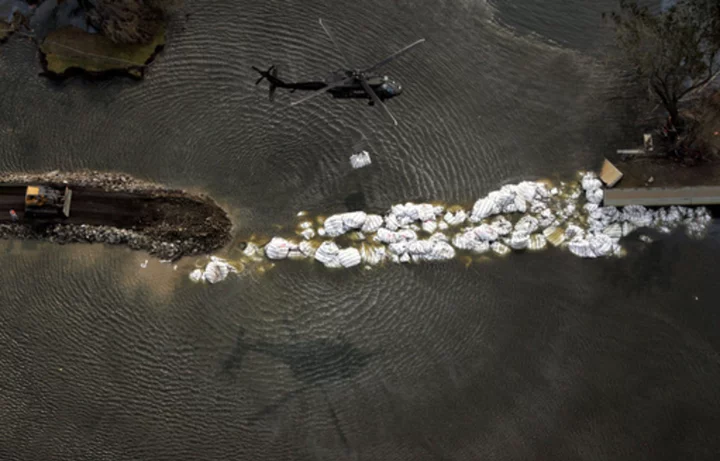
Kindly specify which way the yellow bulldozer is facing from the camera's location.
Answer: facing to the right of the viewer

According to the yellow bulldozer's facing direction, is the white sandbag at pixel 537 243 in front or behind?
in front

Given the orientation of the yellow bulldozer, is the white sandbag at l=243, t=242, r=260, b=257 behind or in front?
in front

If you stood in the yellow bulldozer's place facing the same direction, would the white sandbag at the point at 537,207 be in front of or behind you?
in front
